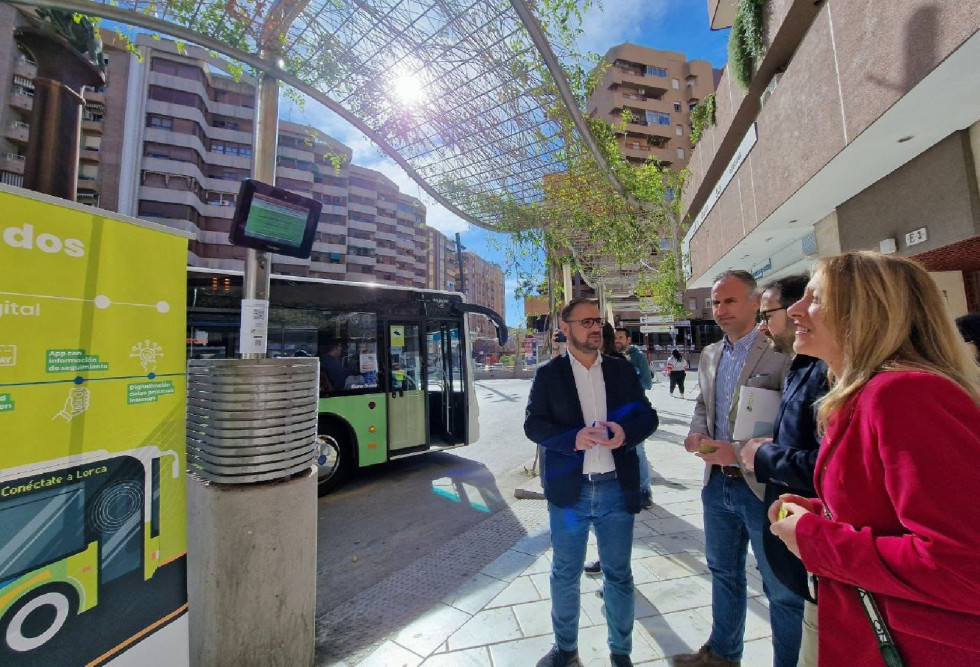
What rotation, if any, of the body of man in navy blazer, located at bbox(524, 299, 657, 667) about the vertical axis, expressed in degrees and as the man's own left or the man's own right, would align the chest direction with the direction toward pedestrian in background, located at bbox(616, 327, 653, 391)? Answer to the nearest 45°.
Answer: approximately 180°

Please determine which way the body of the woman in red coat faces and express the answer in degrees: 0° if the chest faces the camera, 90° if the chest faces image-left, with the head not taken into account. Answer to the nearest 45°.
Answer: approximately 90°

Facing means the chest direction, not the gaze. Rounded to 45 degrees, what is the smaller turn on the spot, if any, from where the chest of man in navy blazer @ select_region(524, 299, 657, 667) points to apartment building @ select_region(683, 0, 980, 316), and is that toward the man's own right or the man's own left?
approximately 135° to the man's own left

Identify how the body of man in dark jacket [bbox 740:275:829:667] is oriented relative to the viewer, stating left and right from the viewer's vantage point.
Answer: facing to the left of the viewer

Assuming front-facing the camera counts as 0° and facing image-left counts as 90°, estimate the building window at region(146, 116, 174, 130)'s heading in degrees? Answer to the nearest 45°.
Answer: approximately 315°

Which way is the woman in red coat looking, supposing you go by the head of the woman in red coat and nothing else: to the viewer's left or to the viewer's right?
to the viewer's left

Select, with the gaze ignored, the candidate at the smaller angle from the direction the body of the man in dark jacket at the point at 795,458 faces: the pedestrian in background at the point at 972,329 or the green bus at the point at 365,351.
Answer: the green bus

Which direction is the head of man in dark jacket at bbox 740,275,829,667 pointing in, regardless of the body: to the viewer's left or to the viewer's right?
to the viewer's left
